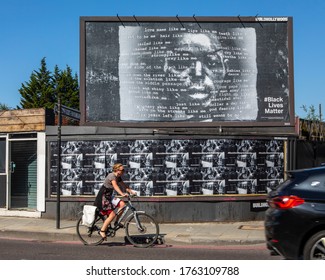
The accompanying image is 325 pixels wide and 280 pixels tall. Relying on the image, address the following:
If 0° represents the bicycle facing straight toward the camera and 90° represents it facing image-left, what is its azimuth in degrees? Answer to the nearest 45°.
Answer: approximately 270°

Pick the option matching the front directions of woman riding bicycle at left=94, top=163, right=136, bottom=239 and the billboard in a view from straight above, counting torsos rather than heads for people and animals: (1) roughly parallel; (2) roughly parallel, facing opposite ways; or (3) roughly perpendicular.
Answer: roughly perpendicular

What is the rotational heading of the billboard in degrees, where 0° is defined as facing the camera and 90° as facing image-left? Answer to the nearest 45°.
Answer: approximately 0°

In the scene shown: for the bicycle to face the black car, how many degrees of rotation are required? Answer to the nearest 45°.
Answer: approximately 45° to its right

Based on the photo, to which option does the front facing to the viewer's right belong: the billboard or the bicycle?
the bicycle

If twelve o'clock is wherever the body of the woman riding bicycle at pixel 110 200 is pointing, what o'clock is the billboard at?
The billboard is roughly at 10 o'clock from the woman riding bicycle.

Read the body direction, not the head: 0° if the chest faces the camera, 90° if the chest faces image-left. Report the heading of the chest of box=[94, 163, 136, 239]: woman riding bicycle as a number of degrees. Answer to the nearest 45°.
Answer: approximately 270°
